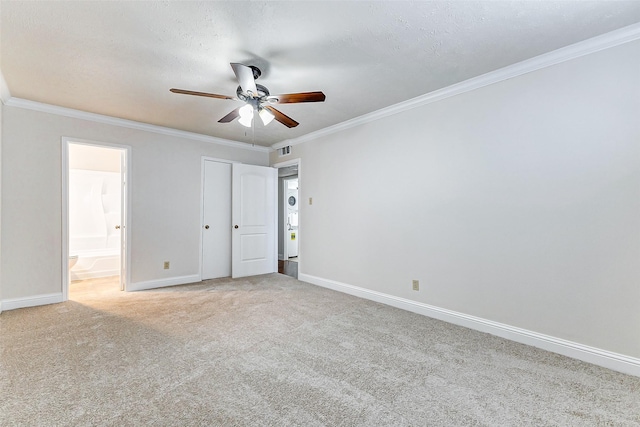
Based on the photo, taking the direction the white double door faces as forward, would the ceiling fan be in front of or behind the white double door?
in front

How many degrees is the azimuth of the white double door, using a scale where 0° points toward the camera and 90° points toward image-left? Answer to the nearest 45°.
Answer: approximately 315°
